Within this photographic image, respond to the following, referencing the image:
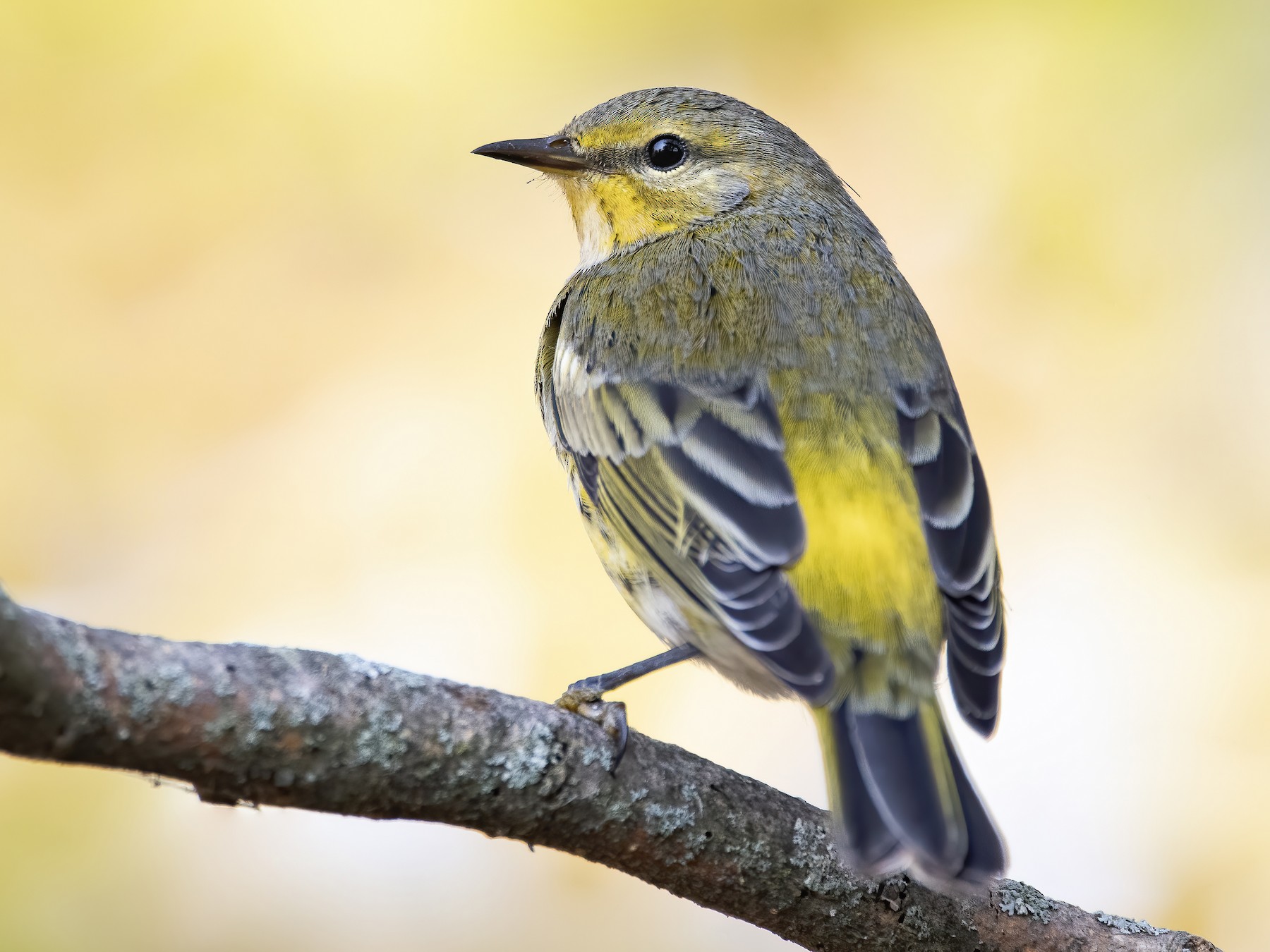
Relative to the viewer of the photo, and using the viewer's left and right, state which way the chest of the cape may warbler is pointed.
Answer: facing away from the viewer and to the left of the viewer
